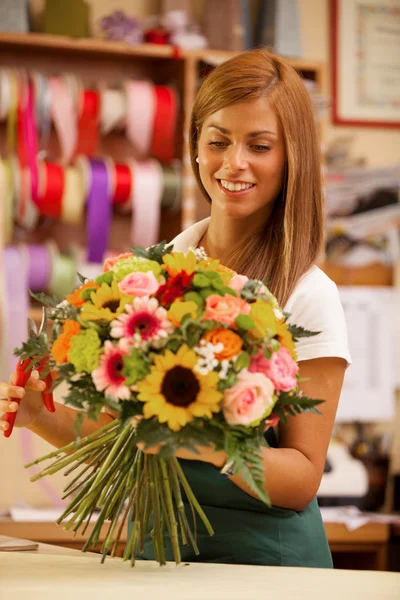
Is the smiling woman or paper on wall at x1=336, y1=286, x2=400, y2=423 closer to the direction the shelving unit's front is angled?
the smiling woman

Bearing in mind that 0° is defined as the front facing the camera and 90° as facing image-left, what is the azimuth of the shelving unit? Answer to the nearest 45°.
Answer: approximately 0°

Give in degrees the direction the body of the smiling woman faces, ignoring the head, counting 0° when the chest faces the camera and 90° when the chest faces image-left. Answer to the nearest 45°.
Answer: approximately 45°

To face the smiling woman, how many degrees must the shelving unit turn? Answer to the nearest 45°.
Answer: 0° — it already faces them

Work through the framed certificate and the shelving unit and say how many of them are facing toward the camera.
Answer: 2

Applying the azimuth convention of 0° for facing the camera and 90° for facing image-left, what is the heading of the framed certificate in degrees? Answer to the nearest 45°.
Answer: approximately 0°

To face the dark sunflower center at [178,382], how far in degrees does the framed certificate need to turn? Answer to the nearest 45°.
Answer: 0° — it already faces it

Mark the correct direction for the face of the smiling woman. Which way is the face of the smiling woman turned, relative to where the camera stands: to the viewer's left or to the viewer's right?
to the viewer's left

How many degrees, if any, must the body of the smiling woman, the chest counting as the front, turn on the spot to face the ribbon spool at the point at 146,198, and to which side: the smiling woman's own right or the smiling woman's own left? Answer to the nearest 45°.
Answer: approximately 135° to the smiling woman's own right

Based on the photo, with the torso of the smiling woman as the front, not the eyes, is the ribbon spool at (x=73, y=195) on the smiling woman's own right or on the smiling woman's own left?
on the smiling woman's own right
